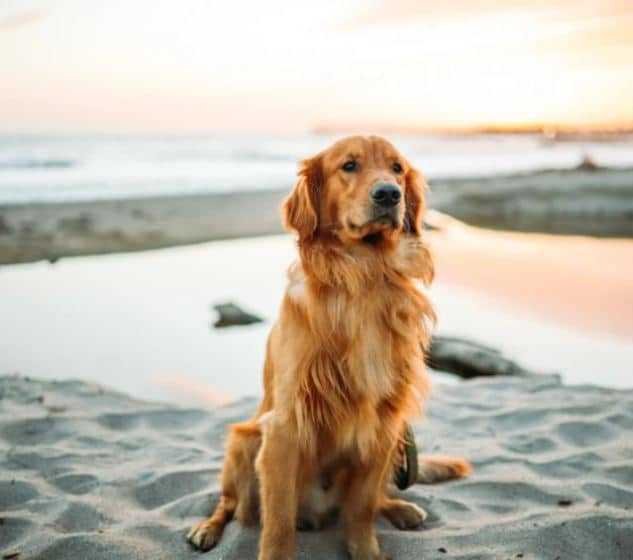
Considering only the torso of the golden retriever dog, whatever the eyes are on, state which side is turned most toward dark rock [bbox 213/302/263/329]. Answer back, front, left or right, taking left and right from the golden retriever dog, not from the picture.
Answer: back

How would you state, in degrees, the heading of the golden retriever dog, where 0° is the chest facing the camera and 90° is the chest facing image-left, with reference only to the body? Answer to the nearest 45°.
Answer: approximately 0°

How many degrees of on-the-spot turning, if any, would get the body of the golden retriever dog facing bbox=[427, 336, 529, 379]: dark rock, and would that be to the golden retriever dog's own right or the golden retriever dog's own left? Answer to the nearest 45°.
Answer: approximately 180°
